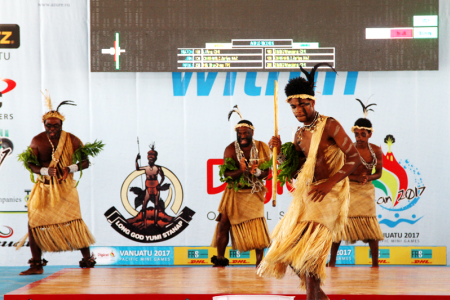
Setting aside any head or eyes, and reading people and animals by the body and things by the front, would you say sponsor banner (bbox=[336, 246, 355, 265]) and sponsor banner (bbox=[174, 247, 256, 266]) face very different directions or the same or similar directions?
same or similar directions

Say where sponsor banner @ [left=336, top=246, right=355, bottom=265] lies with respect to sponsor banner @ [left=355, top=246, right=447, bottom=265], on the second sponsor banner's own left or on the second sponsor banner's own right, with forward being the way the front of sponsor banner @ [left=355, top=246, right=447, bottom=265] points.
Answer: on the second sponsor banner's own right

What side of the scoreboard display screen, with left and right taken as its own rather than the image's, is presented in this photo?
front

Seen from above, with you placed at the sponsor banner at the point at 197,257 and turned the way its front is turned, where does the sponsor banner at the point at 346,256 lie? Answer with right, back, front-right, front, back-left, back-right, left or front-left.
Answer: left

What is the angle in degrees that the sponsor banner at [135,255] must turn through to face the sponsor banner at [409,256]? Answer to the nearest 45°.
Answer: approximately 90° to its left

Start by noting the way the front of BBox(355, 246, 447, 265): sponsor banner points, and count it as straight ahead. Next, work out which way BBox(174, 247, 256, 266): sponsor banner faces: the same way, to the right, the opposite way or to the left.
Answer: the same way

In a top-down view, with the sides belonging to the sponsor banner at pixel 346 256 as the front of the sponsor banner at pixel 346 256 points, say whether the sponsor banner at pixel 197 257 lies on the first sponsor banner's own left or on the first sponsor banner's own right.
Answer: on the first sponsor banner's own right

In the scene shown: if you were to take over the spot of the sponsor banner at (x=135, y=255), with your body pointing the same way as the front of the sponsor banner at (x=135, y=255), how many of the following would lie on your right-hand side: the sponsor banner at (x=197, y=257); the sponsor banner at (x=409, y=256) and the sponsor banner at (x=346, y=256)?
0

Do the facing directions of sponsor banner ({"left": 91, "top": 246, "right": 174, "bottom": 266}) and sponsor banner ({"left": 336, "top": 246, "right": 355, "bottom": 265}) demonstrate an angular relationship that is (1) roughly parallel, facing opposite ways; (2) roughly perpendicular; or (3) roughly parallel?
roughly parallel

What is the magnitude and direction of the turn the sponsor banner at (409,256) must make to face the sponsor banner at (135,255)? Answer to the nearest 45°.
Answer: approximately 90° to its right

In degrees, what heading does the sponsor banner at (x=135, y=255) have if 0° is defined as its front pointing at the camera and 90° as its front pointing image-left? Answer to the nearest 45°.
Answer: approximately 0°

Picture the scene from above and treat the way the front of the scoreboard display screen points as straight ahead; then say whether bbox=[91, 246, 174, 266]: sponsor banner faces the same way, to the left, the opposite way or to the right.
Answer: the same way

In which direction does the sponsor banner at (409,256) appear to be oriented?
toward the camera

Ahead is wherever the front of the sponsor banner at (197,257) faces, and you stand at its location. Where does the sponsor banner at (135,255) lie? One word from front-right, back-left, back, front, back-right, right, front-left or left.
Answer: right

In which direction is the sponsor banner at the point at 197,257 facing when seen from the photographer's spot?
facing the viewer

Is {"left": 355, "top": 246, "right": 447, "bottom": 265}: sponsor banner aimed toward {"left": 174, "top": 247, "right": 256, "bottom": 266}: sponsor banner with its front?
no
